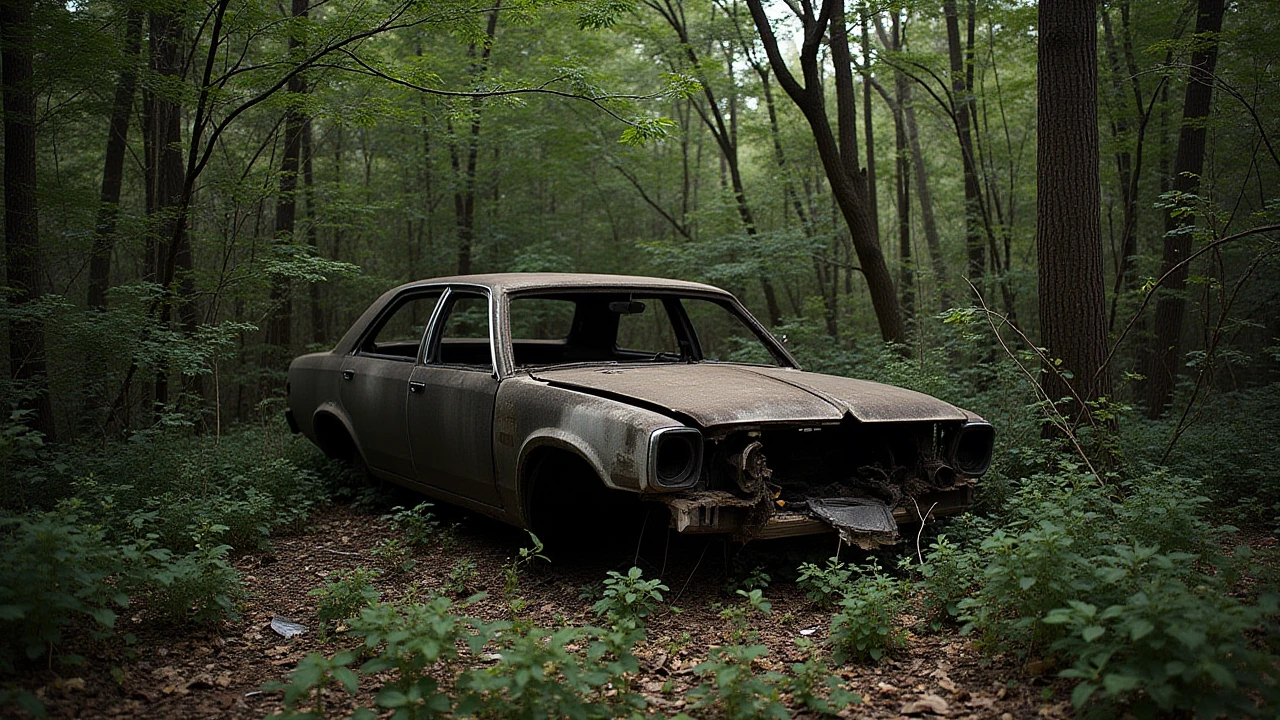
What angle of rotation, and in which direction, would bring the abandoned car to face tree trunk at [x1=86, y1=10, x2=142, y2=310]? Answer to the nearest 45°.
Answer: approximately 180°

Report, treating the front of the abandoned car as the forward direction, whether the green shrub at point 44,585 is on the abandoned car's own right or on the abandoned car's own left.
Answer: on the abandoned car's own right

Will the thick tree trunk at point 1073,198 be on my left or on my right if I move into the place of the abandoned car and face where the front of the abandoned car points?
on my left

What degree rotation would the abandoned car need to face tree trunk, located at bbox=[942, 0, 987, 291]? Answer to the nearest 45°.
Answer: approximately 90° to its left

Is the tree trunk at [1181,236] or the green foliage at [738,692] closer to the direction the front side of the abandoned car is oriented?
the green foliage

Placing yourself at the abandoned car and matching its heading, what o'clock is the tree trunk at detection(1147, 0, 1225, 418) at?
The tree trunk is roughly at 9 o'clock from the abandoned car.

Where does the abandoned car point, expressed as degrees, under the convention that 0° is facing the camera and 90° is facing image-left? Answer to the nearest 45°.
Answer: approximately 315°

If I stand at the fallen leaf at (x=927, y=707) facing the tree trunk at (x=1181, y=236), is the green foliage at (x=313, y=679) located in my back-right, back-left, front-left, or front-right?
back-left
